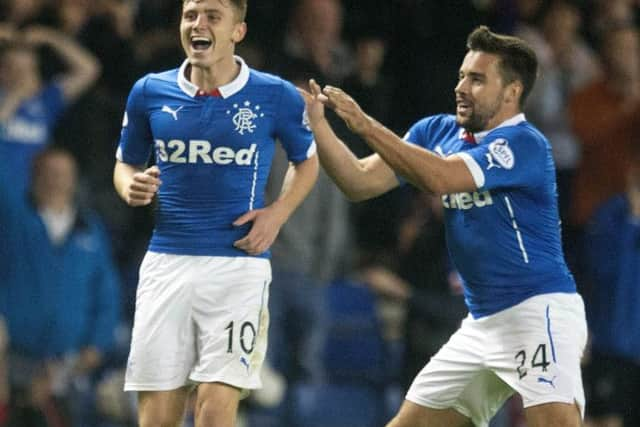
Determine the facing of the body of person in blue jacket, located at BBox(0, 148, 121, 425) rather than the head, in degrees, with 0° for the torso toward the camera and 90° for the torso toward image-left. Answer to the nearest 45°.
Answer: approximately 0°

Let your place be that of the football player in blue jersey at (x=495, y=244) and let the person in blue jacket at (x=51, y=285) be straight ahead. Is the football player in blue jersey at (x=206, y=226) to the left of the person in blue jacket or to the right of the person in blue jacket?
left

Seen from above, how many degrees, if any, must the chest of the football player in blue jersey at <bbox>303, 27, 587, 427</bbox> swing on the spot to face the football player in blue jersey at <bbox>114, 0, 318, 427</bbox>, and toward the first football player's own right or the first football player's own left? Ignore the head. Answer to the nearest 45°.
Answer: approximately 45° to the first football player's own right

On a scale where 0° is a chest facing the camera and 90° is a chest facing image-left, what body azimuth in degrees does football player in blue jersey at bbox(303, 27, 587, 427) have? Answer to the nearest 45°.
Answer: approximately 45°

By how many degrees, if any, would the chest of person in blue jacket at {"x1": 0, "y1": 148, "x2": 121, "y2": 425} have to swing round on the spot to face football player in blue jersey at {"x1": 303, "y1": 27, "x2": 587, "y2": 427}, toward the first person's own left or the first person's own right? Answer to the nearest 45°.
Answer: approximately 45° to the first person's own left

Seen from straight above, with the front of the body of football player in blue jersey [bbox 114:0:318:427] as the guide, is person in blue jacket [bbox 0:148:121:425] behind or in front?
behind

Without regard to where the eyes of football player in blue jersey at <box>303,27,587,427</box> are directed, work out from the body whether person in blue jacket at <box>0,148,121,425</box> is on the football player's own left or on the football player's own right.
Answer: on the football player's own right

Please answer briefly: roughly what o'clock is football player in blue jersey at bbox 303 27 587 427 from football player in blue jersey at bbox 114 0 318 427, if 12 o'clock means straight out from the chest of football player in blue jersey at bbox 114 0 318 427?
football player in blue jersey at bbox 303 27 587 427 is roughly at 9 o'clock from football player in blue jersey at bbox 114 0 318 427.

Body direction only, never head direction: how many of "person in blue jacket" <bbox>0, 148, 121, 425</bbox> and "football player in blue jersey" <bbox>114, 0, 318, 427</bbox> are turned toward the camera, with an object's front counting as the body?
2

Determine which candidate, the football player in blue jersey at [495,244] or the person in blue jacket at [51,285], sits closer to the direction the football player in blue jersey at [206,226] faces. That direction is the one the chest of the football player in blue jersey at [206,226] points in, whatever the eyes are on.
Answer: the football player in blue jersey
